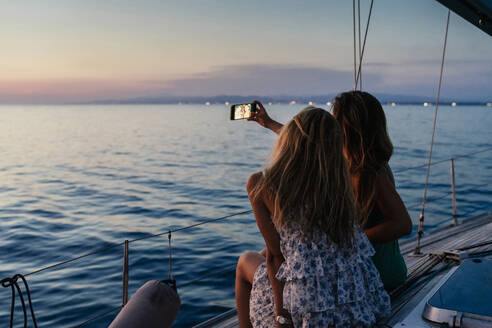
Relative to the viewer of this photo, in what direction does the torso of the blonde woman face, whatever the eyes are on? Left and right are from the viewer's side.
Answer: facing away from the viewer and to the left of the viewer

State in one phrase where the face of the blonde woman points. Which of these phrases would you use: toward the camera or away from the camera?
away from the camera
